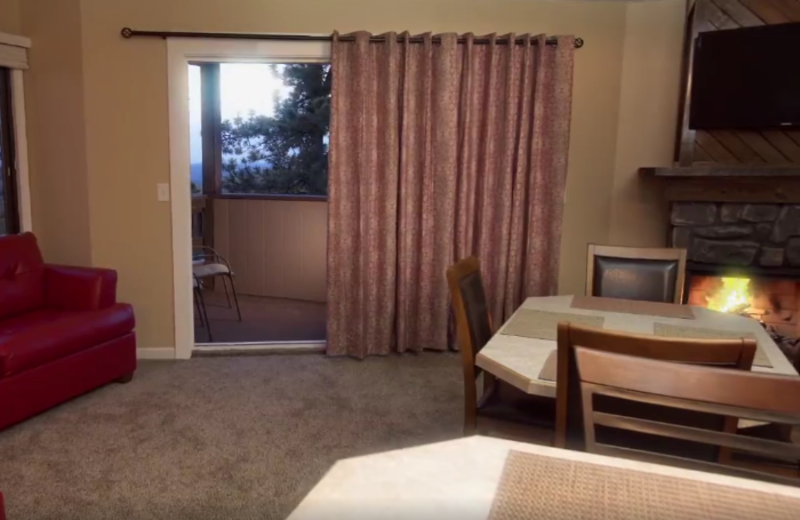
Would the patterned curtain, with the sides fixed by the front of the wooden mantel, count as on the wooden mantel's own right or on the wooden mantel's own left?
on the wooden mantel's own right

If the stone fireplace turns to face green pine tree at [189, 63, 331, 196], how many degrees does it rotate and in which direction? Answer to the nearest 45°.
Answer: approximately 90° to its right

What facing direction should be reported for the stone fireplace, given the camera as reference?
facing the viewer

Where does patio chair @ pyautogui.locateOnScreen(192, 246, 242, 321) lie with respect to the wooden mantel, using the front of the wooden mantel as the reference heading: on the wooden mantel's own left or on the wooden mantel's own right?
on the wooden mantel's own right

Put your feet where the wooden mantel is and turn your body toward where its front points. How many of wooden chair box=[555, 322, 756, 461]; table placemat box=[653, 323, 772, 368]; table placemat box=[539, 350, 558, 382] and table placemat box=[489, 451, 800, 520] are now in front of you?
4

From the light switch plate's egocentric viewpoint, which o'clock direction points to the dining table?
The dining table is roughly at 11 o'clock from the light switch plate.

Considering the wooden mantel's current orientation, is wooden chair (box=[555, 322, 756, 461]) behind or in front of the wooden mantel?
in front

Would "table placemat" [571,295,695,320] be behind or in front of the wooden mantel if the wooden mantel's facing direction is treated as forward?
in front

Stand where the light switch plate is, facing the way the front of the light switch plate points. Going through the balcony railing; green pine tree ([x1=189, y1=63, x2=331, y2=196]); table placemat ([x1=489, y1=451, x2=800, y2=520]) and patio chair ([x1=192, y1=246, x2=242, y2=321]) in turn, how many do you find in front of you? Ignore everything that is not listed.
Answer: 1

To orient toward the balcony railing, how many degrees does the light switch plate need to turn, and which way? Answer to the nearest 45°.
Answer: approximately 135° to its left

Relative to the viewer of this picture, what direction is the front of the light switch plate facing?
facing the viewer
